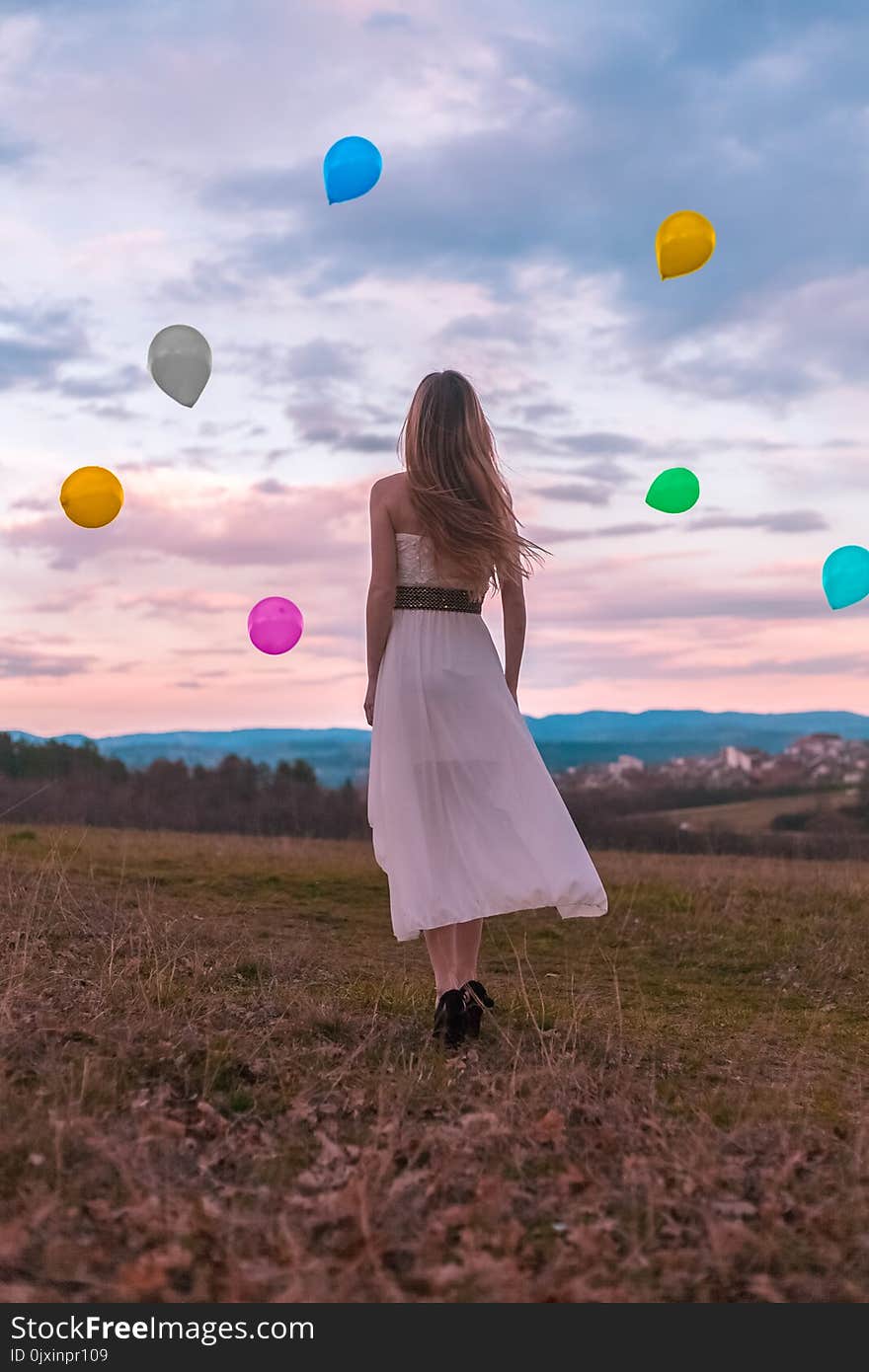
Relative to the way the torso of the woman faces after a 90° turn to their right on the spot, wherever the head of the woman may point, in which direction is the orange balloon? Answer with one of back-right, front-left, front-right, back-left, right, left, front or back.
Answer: back-left

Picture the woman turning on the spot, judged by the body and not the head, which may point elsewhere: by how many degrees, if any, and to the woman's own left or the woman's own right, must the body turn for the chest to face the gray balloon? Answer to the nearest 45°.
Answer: approximately 45° to the woman's own left

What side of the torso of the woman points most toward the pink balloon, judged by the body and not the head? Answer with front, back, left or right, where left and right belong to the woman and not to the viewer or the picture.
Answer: front

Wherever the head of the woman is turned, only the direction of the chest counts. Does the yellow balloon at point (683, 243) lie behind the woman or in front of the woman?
in front

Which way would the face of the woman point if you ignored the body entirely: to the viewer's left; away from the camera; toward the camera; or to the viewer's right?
away from the camera

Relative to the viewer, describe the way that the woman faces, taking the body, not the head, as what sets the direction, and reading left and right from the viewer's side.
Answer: facing away from the viewer

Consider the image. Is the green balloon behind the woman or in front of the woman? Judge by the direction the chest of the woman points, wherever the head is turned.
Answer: in front
